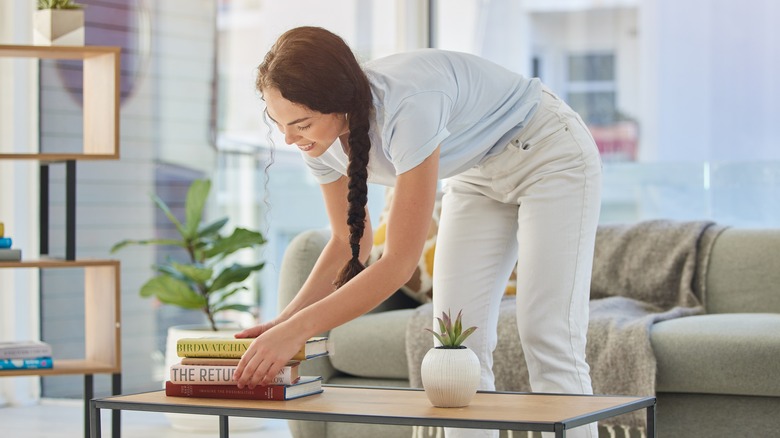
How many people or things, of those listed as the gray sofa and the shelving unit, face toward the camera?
2

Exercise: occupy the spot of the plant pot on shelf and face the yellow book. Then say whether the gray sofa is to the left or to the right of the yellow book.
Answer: left

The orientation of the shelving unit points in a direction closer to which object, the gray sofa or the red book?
the red book

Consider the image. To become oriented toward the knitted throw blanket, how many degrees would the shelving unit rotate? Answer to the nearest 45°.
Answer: approximately 45° to its left

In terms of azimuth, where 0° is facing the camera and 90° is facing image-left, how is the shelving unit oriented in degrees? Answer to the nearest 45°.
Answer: approximately 0°

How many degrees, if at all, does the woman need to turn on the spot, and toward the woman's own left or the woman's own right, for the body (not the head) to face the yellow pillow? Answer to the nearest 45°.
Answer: approximately 135° to the woman's own right

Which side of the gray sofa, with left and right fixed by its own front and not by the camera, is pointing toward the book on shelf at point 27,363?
right
